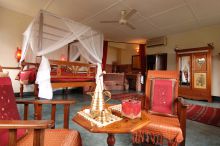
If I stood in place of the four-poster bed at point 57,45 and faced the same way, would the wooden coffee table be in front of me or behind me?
in front

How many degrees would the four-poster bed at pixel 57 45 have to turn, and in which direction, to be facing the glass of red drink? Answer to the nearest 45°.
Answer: approximately 45° to its right

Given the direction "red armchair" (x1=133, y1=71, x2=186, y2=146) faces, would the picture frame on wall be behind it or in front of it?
behind

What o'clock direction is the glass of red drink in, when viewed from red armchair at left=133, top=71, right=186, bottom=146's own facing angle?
The glass of red drink is roughly at 1 o'clock from the red armchair.

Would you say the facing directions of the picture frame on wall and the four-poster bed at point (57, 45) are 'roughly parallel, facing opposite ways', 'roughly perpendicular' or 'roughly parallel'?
roughly perpendicular

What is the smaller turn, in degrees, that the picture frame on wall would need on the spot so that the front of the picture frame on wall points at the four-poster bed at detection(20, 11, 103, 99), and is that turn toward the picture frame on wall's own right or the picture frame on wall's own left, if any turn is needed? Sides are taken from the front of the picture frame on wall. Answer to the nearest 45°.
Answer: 0° — it already faces it

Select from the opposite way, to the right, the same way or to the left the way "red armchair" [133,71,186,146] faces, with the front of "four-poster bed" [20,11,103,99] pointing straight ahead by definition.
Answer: to the right

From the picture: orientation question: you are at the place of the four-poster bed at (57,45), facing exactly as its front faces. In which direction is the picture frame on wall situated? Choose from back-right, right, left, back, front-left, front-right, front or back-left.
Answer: left

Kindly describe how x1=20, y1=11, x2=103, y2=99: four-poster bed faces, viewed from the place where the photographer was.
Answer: facing the viewer and to the right of the viewer

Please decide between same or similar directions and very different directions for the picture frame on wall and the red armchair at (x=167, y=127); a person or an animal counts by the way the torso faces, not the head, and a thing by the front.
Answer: same or similar directions

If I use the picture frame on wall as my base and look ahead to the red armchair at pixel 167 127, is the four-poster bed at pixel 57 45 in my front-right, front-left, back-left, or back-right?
front-right

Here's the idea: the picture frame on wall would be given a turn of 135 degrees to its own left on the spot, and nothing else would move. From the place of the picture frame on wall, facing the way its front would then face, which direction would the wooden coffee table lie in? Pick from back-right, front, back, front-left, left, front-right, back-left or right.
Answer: back-right

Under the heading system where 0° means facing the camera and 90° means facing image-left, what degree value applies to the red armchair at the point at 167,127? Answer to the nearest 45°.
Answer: approximately 0°
